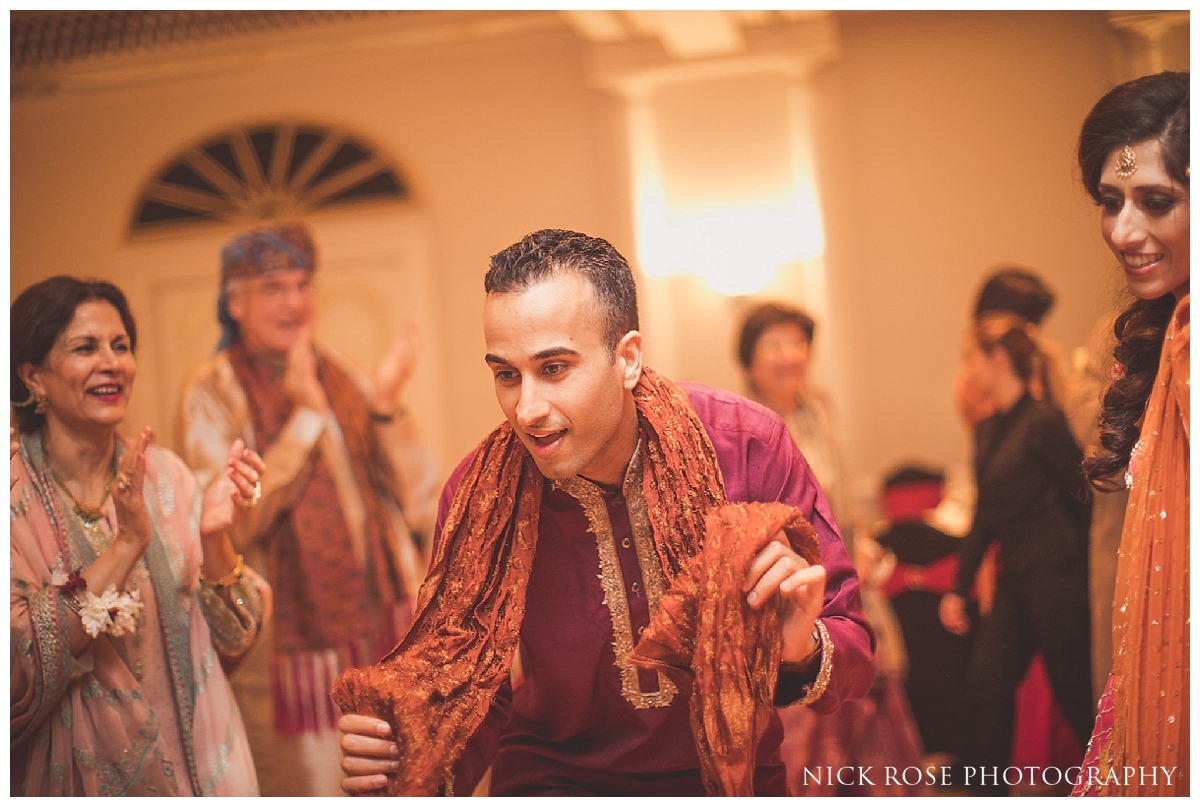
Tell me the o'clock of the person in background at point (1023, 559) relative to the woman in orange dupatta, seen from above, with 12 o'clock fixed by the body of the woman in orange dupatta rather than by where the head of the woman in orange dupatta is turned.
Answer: The person in background is roughly at 4 o'clock from the woman in orange dupatta.

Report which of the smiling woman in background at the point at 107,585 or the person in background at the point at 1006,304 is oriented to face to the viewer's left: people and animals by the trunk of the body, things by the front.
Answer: the person in background

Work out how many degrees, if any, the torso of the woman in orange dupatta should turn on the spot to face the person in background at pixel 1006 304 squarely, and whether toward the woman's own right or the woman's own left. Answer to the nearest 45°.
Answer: approximately 135° to the woman's own right

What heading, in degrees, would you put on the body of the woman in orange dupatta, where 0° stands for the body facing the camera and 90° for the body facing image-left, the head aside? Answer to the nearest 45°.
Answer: approximately 45°

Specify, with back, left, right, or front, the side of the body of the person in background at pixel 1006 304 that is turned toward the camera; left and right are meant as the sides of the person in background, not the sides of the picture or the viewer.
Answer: left

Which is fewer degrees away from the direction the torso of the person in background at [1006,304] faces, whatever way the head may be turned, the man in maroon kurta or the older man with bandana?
the older man with bandana
